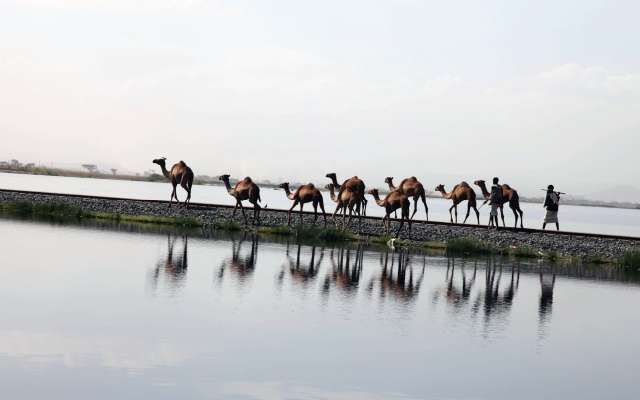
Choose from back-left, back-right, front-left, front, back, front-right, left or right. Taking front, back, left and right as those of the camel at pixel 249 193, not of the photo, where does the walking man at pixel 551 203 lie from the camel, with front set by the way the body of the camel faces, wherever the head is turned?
back

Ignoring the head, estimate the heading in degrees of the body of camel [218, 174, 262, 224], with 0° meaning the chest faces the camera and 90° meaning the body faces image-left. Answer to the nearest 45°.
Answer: approximately 90°
